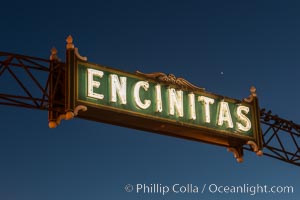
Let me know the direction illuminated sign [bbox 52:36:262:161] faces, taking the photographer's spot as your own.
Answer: facing the viewer and to the right of the viewer
